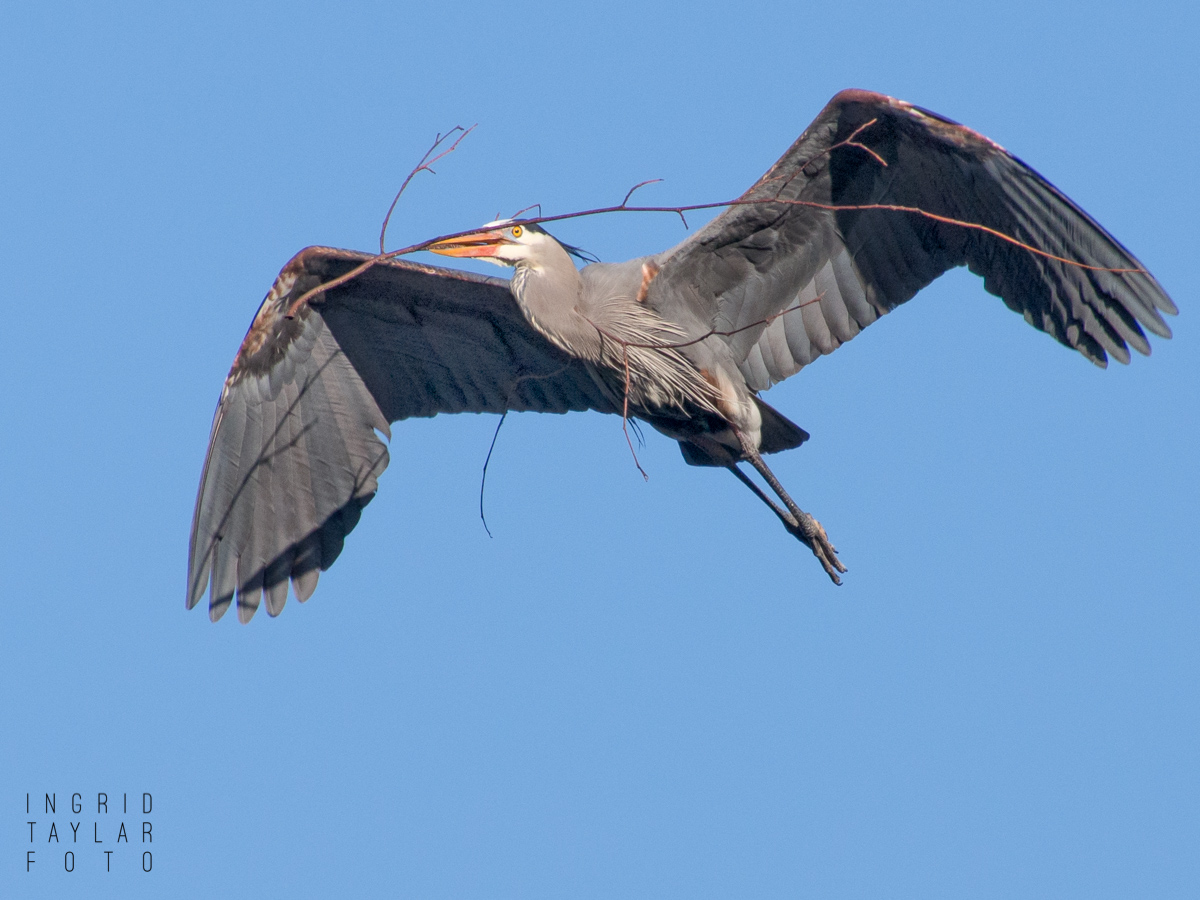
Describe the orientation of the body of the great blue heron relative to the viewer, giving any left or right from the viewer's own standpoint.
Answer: facing the viewer and to the left of the viewer
